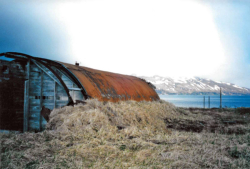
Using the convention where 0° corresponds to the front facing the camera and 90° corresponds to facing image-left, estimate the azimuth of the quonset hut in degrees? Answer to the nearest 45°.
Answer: approximately 45°
